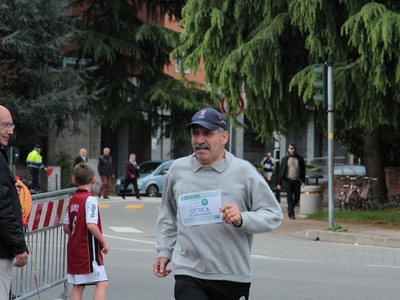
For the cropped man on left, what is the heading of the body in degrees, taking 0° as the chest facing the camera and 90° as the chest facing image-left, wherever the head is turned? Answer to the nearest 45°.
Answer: approximately 270°

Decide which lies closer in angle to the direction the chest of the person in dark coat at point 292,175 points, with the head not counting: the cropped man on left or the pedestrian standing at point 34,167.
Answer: the cropped man on left

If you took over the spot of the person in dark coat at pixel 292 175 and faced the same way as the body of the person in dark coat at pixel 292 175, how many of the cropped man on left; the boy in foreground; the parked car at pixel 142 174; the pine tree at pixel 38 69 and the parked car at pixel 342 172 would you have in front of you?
2

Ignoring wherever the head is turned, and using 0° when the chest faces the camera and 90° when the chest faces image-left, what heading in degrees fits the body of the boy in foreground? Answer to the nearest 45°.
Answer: approximately 225°

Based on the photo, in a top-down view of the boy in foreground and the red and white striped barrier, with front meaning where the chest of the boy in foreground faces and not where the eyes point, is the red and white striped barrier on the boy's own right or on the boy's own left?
on the boy's own left

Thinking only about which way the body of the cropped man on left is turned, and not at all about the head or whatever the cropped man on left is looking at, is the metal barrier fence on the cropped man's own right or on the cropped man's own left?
on the cropped man's own left
